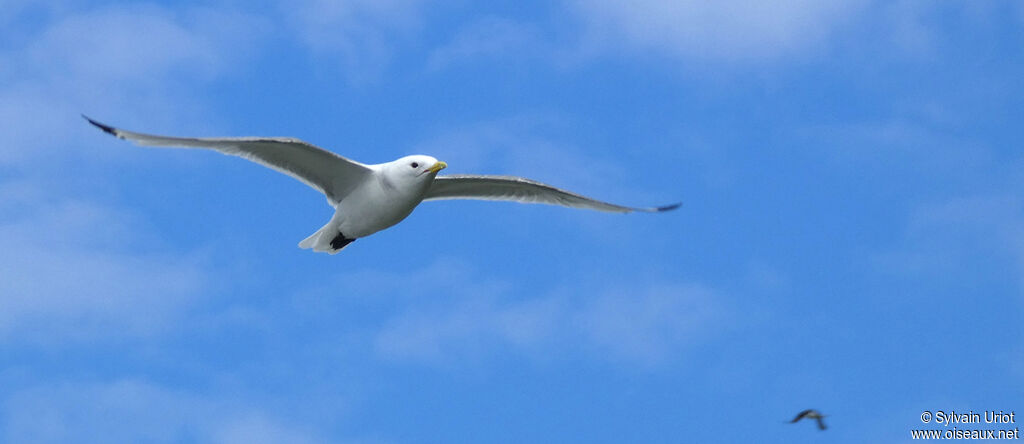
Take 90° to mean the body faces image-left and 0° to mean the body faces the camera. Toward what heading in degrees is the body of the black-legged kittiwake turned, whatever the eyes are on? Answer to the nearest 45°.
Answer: approximately 315°
